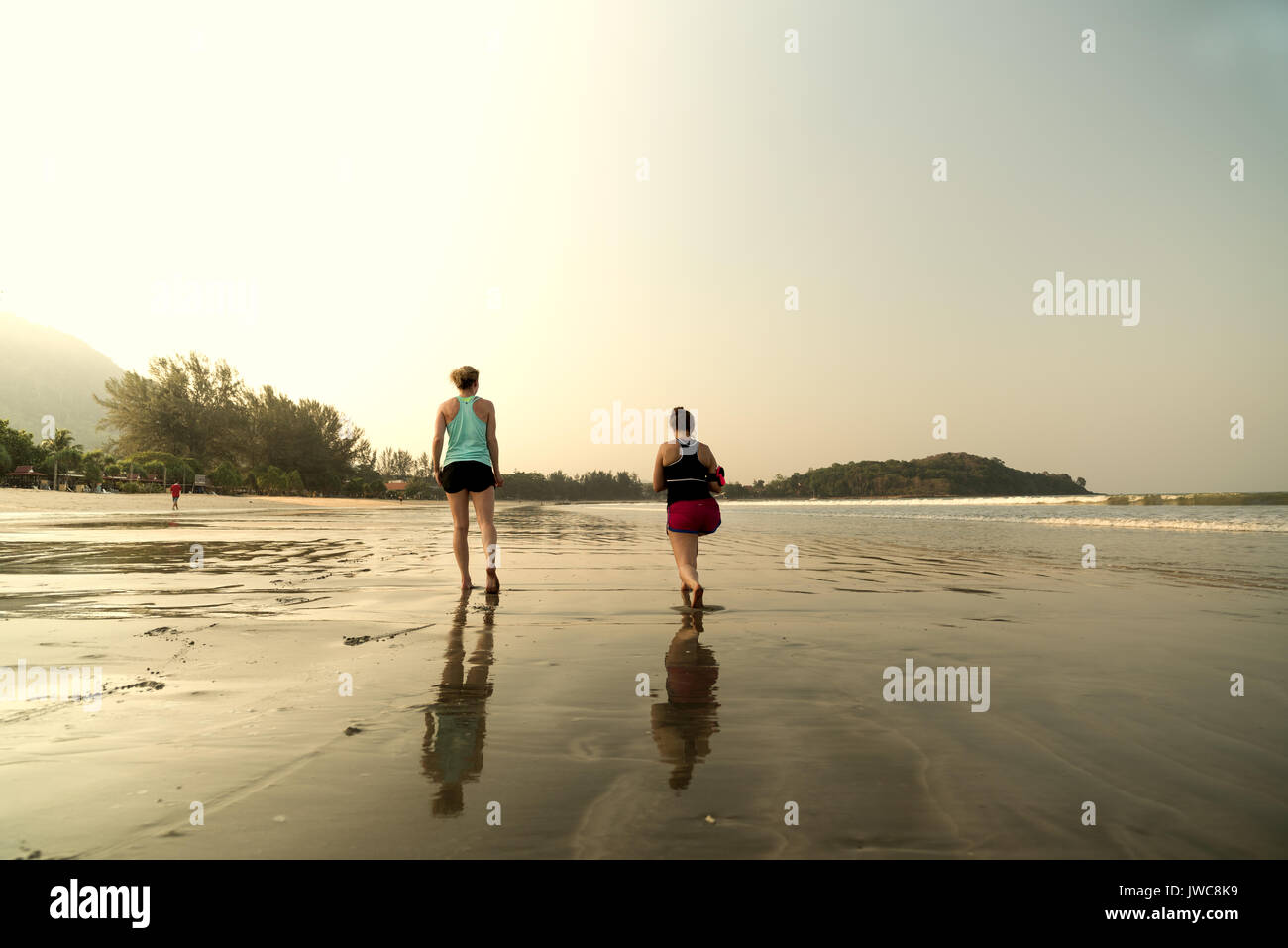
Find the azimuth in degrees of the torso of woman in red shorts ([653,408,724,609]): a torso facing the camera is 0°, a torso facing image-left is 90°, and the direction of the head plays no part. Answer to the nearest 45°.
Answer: approximately 180°

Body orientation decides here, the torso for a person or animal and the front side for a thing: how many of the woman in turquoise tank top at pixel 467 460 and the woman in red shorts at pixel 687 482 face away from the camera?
2

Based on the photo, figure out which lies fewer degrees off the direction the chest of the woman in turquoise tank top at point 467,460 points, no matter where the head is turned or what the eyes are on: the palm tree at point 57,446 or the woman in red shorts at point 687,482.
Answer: the palm tree

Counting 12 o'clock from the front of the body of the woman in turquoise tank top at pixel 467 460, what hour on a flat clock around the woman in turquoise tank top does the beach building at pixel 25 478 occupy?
The beach building is roughly at 11 o'clock from the woman in turquoise tank top.

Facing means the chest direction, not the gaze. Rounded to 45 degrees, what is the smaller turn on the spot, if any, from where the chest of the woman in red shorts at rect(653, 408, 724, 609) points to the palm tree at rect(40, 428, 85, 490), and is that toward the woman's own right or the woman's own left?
approximately 45° to the woman's own left

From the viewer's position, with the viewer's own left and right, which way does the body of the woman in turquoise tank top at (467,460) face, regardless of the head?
facing away from the viewer

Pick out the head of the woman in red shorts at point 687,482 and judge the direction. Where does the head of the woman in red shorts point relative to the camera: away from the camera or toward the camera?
away from the camera

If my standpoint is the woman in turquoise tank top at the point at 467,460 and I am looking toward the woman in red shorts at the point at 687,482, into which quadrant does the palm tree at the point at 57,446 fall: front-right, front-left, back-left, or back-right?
back-left

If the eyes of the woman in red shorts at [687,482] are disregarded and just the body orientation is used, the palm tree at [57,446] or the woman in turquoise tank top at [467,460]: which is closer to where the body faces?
the palm tree

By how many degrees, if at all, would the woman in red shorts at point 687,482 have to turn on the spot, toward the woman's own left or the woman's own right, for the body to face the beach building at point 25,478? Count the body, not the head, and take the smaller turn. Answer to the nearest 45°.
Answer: approximately 45° to the woman's own left

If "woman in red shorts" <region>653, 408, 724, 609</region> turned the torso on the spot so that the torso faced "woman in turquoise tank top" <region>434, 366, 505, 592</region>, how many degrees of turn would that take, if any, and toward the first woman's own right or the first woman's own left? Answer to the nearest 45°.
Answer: approximately 90° to the first woman's own left

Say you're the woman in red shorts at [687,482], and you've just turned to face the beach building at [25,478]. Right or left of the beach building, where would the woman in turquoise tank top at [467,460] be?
left
